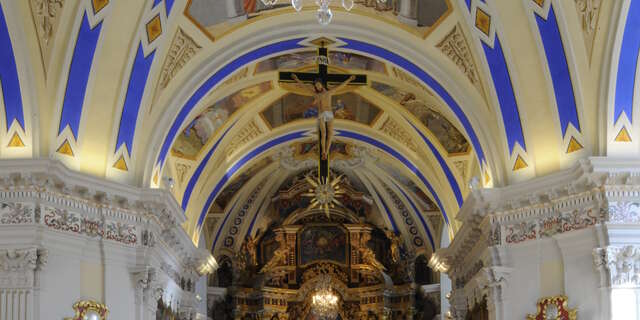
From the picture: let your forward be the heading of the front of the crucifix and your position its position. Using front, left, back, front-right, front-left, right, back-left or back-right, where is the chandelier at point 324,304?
back

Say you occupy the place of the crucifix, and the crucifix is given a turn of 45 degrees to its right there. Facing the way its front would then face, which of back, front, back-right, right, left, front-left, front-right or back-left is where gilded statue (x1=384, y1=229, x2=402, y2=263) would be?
back-right
